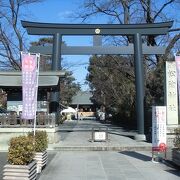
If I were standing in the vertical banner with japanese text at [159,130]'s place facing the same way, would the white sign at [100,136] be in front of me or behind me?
behind

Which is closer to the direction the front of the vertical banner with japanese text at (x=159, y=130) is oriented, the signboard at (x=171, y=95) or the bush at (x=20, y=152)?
the bush

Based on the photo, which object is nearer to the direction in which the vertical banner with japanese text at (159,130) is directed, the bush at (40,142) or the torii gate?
the bush

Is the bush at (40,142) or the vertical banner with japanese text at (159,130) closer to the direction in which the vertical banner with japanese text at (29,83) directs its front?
the bush

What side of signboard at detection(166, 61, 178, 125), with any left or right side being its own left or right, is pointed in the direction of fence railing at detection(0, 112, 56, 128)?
right
